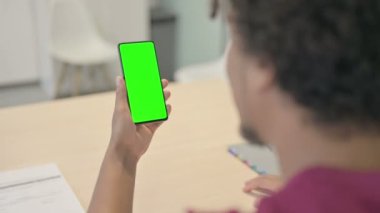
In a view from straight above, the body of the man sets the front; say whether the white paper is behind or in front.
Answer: in front

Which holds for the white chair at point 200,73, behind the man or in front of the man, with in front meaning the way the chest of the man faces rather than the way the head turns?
in front

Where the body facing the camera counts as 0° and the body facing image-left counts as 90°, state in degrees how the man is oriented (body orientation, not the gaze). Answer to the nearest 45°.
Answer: approximately 135°

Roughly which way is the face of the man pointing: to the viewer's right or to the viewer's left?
to the viewer's left
